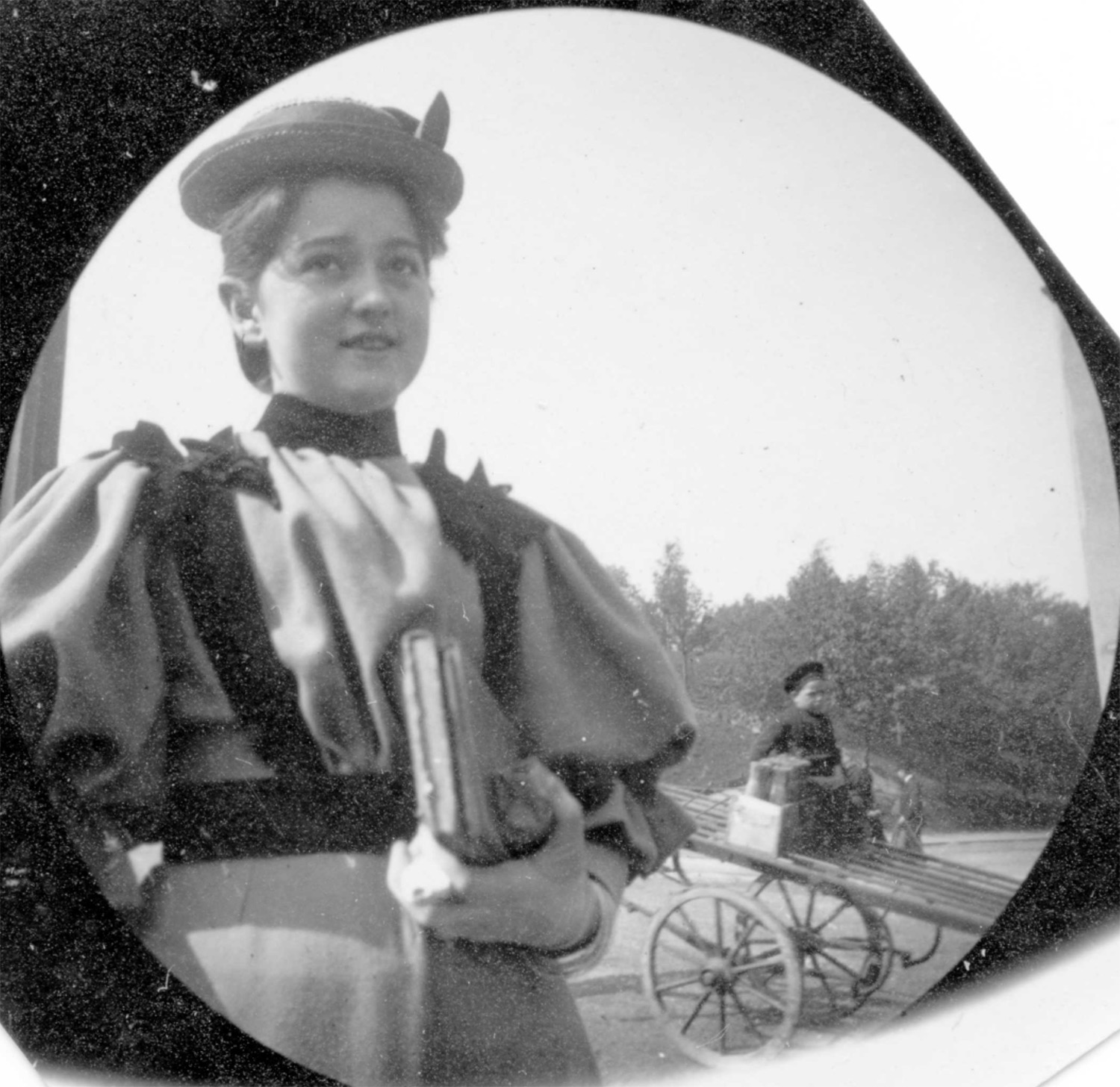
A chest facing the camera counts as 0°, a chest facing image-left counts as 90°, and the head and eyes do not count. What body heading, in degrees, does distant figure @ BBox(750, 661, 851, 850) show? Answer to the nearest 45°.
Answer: approximately 315°
